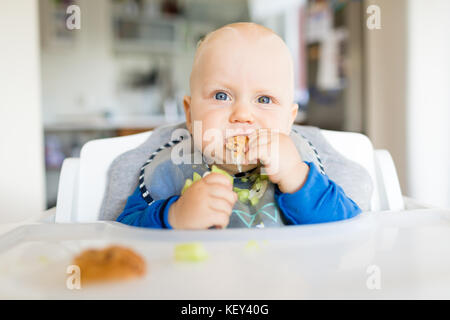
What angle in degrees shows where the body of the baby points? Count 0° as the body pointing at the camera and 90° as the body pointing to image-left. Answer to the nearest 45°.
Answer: approximately 0°
